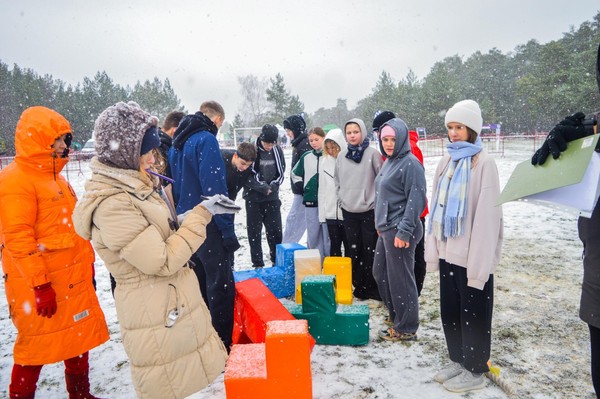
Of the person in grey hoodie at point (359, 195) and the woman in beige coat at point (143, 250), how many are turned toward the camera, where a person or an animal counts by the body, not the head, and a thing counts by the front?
1

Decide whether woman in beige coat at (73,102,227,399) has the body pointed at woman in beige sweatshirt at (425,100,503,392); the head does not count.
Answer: yes

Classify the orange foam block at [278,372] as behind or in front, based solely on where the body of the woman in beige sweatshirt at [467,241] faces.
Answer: in front

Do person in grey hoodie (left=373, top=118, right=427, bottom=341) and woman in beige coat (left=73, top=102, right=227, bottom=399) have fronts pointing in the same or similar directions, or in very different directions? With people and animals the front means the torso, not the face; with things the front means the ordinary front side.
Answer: very different directions

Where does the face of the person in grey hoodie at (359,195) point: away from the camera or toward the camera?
toward the camera

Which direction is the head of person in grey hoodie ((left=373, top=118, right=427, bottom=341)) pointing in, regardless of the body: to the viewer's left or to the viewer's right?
to the viewer's left

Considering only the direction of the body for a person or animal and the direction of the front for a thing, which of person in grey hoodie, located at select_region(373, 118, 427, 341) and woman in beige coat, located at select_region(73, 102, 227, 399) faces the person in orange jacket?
the person in grey hoodie

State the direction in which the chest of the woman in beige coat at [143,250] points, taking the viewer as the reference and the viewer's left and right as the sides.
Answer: facing to the right of the viewer

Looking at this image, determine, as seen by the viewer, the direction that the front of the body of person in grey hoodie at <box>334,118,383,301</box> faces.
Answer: toward the camera

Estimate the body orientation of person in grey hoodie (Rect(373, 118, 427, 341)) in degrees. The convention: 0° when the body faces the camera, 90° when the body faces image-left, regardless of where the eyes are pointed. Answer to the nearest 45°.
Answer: approximately 45°

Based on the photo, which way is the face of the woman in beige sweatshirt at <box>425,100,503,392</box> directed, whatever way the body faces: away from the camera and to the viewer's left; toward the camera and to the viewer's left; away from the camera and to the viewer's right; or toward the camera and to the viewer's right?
toward the camera and to the viewer's left

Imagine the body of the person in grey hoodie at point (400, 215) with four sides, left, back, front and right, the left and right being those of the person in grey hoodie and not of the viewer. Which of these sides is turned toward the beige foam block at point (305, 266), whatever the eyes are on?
right

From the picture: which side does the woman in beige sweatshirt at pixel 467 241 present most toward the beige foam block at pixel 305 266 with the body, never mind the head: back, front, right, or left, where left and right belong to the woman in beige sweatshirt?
right

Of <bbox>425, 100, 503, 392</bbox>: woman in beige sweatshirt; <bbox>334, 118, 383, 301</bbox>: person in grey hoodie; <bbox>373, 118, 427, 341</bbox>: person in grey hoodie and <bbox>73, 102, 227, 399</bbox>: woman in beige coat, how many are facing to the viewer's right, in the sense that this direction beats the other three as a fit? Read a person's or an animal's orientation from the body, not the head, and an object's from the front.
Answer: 1
